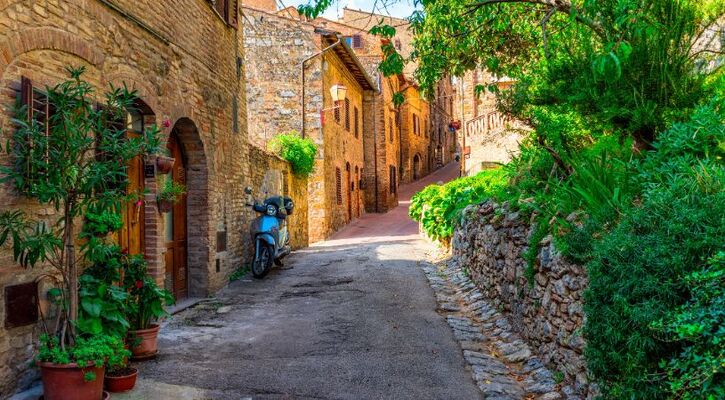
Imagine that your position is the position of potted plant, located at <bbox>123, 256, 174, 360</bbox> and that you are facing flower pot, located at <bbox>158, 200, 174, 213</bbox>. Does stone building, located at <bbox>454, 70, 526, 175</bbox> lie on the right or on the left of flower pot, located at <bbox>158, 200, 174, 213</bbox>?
right

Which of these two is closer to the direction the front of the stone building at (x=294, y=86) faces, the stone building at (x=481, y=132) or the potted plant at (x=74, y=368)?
the stone building

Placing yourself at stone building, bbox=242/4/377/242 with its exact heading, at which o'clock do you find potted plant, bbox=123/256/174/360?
The potted plant is roughly at 3 o'clock from the stone building.

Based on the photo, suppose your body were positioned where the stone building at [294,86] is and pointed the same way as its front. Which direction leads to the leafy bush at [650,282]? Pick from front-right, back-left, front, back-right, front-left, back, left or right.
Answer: right

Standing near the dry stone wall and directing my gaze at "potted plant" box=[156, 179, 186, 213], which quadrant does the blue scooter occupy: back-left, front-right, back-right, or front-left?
front-right

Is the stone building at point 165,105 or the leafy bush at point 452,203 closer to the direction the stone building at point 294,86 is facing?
the leafy bush

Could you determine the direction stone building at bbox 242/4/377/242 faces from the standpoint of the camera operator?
facing to the right of the viewer

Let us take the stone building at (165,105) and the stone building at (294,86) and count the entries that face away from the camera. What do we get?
0

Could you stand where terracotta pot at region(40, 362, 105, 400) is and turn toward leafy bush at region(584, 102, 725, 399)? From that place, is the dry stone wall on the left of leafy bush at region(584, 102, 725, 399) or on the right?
left

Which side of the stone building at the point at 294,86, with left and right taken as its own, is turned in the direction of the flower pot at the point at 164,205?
right

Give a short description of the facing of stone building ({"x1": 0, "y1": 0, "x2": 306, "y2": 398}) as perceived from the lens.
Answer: facing the viewer and to the right of the viewer

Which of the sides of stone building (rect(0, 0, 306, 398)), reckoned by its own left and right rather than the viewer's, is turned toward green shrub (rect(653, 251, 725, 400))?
front

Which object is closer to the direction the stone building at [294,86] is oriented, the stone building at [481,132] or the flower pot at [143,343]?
the stone building
